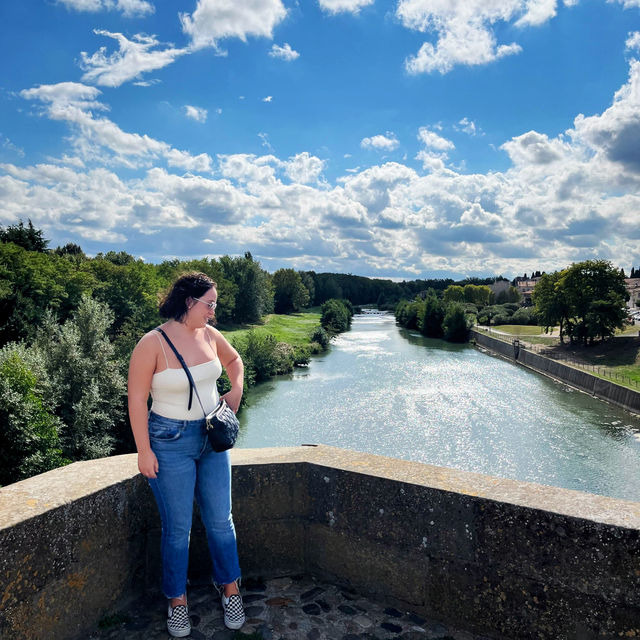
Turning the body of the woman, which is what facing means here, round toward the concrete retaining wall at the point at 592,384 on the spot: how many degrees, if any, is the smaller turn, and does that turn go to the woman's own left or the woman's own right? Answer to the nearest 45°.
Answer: approximately 90° to the woman's own left

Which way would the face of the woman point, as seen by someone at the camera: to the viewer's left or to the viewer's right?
to the viewer's right

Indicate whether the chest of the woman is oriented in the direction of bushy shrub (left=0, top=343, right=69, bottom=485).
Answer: no

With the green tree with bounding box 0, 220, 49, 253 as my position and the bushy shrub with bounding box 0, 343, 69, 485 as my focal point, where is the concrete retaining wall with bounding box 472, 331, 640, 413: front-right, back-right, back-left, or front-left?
front-left

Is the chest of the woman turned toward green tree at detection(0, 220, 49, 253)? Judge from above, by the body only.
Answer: no

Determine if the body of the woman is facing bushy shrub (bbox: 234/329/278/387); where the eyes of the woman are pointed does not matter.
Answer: no

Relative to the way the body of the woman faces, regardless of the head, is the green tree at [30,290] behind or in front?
behind

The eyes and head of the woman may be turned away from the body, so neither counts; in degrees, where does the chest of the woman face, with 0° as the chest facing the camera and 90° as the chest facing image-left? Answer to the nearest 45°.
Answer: approximately 315°

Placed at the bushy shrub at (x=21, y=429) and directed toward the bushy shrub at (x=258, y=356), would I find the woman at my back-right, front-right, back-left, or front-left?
back-right
